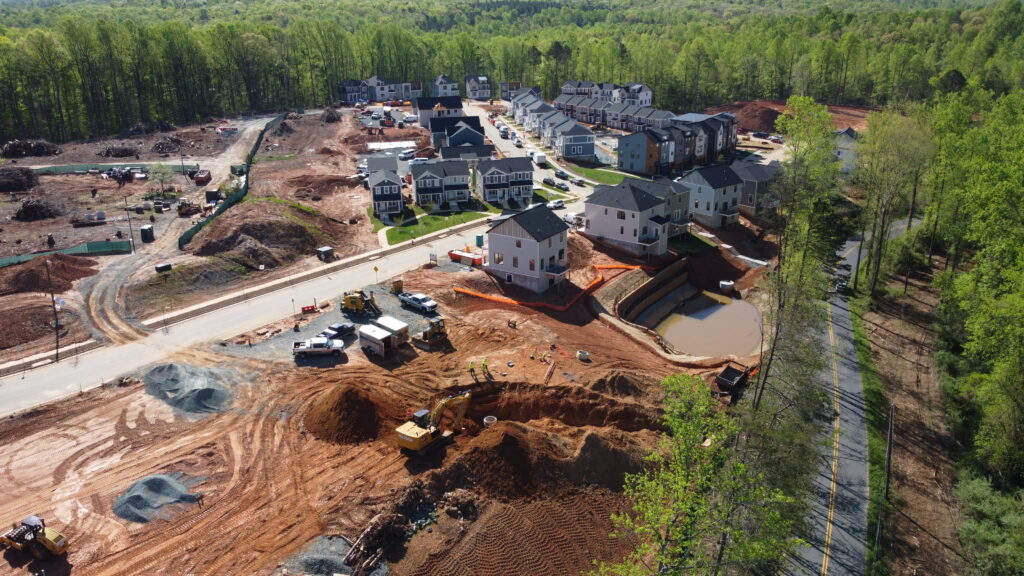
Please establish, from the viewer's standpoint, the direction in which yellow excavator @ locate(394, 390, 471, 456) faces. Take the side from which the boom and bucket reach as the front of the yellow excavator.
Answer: facing away from the viewer and to the right of the viewer

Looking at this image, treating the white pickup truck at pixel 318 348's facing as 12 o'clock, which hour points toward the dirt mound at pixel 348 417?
The dirt mound is roughly at 3 o'clock from the white pickup truck.

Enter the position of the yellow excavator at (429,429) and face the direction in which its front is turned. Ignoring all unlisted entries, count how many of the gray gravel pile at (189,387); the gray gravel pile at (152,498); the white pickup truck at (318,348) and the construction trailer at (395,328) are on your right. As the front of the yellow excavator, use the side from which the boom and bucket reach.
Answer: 0

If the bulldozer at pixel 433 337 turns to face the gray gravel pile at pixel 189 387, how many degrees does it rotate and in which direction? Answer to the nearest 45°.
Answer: approximately 45° to its right

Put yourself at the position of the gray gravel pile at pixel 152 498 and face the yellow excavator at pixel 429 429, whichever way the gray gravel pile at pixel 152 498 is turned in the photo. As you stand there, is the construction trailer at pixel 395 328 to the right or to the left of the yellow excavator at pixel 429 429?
left

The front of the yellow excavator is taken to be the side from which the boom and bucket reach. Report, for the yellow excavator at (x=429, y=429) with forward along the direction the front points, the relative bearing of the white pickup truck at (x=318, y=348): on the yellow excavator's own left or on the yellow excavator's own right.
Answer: on the yellow excavator's own left

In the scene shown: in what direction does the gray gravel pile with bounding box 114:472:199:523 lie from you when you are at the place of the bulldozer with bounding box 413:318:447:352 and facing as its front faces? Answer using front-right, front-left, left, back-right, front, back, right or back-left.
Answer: front

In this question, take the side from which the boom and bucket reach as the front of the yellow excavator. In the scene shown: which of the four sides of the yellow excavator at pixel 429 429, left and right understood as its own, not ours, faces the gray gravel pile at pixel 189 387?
left

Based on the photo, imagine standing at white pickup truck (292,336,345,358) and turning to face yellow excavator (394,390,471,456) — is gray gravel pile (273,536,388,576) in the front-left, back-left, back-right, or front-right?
front-right

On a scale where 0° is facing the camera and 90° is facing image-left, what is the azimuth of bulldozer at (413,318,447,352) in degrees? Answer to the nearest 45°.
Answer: approximately 45°

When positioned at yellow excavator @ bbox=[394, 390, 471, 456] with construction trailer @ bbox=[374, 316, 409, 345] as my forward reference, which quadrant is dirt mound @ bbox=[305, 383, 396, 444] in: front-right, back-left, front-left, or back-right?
front-left

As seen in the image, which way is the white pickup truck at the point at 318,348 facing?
to the viewer's right

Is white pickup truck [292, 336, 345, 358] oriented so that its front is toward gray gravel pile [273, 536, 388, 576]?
no
